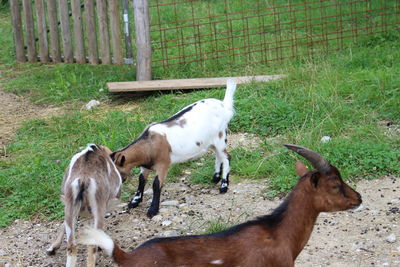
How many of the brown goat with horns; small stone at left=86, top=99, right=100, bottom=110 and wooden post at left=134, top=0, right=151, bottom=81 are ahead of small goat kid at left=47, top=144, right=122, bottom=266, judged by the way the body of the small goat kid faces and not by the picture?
2

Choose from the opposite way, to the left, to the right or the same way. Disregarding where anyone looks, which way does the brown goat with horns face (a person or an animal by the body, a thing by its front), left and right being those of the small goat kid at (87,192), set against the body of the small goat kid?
to the right

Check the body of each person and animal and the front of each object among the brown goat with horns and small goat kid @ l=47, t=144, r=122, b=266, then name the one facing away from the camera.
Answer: the small goat kid

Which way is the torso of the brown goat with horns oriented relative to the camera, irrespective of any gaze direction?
to the viewer's right

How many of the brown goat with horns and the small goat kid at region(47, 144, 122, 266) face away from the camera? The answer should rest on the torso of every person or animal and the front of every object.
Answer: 1

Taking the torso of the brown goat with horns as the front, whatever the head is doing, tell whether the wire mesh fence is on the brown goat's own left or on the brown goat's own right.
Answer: on the brown goat's own left

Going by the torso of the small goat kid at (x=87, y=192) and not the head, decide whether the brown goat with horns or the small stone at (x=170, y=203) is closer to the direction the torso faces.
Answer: the small stone

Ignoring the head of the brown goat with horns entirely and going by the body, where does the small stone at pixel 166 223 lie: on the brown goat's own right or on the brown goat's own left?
on the brown goat's own left

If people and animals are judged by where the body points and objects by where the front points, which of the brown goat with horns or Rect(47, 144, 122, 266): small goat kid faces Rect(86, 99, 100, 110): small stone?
the small goat kid

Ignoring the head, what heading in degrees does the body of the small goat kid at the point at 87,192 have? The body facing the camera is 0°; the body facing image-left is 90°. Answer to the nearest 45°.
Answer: approximately 180°

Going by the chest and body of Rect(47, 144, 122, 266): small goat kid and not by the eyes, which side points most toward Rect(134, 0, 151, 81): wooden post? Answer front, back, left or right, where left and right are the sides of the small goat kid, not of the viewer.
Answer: front

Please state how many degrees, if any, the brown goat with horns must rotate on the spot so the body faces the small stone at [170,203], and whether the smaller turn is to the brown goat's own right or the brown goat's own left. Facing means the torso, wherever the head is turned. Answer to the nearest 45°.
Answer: approximately 90° to the brown goat's own left

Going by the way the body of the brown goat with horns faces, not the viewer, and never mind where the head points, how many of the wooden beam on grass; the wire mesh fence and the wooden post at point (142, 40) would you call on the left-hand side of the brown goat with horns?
3
